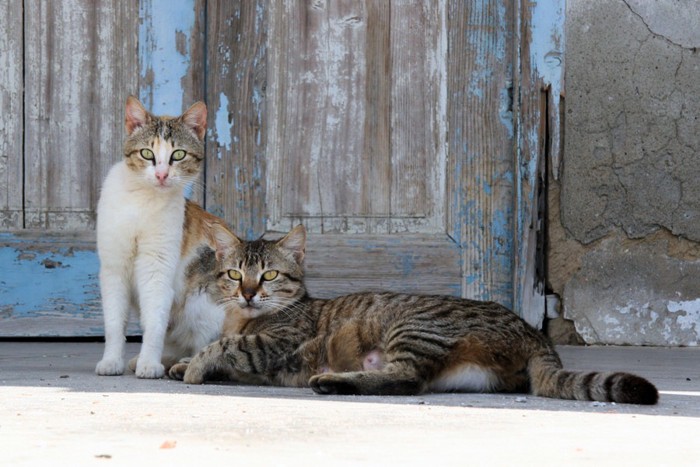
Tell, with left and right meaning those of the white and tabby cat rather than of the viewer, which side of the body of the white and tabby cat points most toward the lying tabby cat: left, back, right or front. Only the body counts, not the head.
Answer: left

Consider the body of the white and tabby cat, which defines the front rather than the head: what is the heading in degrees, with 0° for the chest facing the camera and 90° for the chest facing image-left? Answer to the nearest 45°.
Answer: approximately 45°

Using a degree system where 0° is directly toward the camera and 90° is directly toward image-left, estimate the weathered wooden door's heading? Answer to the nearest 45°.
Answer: approximately 0°

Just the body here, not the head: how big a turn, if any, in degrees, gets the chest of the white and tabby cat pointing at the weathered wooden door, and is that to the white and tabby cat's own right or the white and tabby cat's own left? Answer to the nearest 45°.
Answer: approximately 180°
